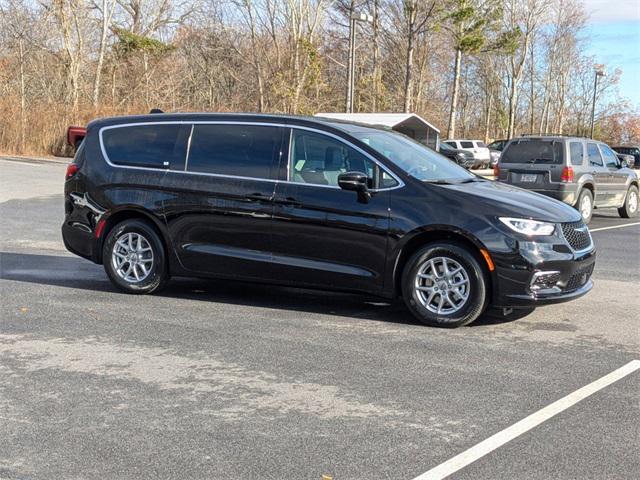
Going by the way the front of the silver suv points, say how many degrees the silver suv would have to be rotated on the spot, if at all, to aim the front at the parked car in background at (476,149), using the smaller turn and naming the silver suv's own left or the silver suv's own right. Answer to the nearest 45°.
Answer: approximately 45° to the silver suv's own left

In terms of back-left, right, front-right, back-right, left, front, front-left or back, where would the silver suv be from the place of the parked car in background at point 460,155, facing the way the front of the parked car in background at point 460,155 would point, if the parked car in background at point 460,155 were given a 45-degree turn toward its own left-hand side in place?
right
